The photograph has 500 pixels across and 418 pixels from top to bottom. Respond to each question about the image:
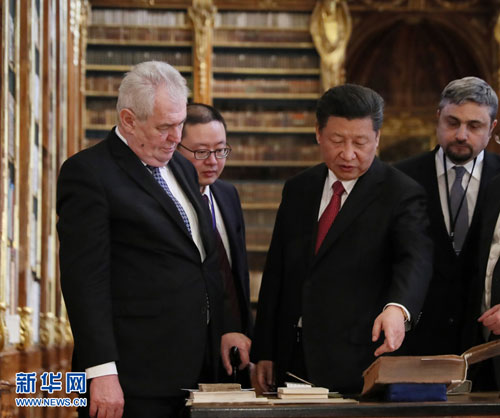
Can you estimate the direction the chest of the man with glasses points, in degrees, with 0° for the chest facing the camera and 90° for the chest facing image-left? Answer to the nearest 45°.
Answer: approximately 315°

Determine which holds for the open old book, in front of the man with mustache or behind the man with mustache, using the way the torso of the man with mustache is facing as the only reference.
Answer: in front

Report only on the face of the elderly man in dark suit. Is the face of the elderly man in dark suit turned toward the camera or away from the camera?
toward the camera

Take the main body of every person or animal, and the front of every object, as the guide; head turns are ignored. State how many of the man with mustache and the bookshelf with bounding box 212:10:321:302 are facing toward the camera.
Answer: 2

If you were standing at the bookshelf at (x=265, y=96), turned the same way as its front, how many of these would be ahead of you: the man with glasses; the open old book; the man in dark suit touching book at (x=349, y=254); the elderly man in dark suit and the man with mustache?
5

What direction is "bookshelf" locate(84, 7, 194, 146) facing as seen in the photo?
toward the camera

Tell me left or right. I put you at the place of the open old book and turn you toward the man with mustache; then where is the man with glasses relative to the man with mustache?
left

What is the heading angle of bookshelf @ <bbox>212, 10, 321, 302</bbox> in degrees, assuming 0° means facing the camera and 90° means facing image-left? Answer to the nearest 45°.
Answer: approximately 0°

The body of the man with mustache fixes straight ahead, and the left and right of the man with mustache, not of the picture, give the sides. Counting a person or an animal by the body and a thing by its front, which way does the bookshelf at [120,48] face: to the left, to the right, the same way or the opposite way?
the same way

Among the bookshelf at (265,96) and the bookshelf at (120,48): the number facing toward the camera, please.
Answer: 2

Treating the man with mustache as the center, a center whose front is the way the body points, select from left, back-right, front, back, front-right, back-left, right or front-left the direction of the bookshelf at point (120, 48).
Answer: back-right

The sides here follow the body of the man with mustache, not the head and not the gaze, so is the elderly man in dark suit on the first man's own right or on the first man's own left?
on the first man's own right

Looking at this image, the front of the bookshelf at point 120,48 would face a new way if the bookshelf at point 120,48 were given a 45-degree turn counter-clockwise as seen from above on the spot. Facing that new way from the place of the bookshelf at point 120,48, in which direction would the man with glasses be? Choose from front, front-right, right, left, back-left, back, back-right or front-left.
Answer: front-right

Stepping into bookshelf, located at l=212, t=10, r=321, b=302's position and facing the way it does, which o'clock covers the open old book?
The open old book is roughly at 12 o'clock from the bookshelf.

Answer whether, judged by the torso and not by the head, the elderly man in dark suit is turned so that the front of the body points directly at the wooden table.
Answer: yes

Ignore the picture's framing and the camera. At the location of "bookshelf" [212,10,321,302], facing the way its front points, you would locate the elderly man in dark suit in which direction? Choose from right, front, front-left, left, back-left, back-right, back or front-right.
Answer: front

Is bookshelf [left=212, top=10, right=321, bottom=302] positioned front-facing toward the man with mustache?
yes

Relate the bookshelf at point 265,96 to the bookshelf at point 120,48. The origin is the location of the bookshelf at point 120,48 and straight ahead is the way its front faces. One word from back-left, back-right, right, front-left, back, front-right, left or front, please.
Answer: left

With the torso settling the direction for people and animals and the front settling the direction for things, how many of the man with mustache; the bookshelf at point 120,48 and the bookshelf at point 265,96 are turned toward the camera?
3

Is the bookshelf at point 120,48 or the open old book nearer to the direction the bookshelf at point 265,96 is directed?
the open old book
